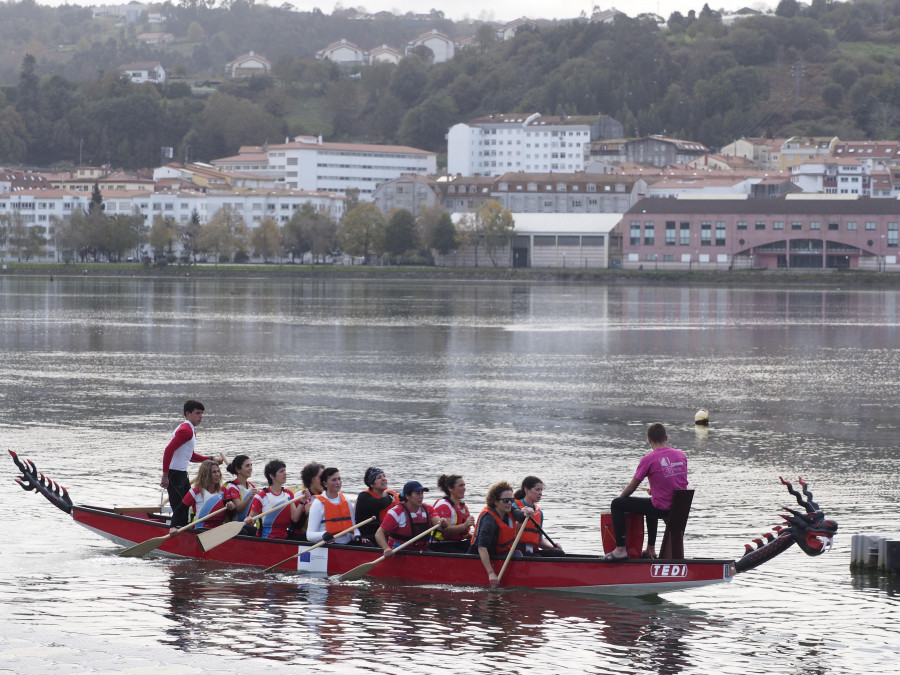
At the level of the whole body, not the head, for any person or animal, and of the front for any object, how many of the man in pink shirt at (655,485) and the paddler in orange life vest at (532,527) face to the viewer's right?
1

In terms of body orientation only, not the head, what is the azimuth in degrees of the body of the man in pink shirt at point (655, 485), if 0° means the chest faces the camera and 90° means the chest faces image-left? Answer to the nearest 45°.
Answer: approximately 135°

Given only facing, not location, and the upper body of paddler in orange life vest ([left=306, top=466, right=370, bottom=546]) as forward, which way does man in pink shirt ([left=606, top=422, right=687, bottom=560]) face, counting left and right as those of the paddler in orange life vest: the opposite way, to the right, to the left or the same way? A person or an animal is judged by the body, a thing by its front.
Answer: the opposite way

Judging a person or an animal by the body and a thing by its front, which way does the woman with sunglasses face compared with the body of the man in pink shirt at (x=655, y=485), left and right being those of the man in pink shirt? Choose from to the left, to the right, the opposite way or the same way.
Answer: the opposite way

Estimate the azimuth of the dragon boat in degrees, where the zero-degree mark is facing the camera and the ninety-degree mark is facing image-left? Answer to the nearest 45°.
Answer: approximately 270°

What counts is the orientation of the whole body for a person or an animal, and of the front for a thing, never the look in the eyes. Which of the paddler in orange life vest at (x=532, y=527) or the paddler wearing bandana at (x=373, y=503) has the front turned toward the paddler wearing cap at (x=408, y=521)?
the paddler wearing bandana at (x=373, y=503)

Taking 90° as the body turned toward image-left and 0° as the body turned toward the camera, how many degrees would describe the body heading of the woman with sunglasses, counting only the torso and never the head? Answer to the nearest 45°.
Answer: approximately 315°

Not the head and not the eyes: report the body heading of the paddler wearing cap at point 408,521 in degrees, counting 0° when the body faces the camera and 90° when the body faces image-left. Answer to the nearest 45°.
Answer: approximately 315°

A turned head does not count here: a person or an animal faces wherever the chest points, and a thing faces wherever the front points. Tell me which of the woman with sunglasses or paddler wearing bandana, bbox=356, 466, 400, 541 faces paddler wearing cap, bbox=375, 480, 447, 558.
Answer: paddler wearing bandana, bbox=356, 466, 400, 541

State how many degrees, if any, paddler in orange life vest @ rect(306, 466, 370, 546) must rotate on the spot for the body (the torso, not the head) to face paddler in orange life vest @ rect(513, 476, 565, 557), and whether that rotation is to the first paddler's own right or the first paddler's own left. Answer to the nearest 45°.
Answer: approximately 45° to the first paddler's own left

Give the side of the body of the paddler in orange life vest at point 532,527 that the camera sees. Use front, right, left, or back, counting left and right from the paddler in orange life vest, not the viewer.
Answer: right

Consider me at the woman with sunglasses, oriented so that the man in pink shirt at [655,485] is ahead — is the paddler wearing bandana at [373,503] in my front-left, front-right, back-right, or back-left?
back-left

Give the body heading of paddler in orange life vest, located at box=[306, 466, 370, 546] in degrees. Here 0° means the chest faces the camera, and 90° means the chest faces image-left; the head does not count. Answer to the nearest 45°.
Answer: approximately 315°
